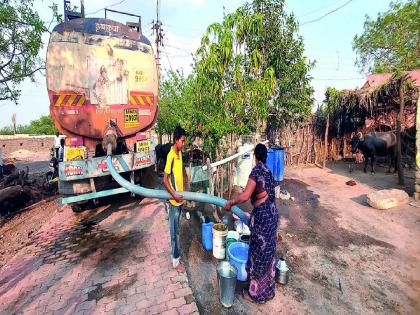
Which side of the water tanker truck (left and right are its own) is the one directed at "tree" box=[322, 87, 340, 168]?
right

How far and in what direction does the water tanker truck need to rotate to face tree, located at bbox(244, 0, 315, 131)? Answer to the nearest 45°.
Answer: approximately 45° to its right

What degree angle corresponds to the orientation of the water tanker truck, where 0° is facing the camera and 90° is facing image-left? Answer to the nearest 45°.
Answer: approximately 180°

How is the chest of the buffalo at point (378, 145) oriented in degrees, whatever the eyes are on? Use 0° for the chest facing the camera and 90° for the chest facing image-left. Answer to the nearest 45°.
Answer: approximately 90°

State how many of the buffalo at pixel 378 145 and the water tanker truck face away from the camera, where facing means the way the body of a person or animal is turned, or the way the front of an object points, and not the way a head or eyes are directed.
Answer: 1

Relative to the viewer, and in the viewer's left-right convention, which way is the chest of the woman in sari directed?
facing away from the viewer and to the left of the viewer

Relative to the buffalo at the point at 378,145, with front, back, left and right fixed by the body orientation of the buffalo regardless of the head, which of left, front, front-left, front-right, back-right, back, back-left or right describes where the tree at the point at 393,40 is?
right

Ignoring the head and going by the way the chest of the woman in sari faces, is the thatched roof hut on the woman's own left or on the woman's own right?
on the woman's own right

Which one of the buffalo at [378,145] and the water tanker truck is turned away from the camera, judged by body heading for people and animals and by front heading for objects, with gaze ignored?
the water tanker truck
